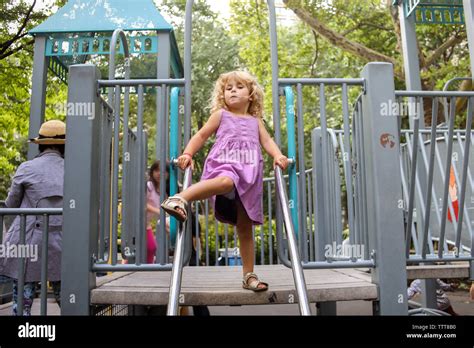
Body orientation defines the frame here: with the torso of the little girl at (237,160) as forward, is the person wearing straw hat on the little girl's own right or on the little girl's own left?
on the little girl's own right

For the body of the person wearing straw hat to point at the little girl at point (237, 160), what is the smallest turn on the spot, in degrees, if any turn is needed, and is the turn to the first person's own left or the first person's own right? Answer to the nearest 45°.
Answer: approximately 135° to the first person's own right

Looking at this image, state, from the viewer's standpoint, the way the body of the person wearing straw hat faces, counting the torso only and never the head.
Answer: away from the camera

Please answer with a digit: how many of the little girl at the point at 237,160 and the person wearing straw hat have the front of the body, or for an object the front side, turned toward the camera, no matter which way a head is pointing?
1

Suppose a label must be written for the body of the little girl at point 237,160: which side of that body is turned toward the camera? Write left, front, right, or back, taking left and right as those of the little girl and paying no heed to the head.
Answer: front

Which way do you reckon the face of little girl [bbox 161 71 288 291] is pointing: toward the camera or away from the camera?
toward the camera

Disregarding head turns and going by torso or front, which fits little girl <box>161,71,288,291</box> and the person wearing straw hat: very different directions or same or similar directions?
very different directions

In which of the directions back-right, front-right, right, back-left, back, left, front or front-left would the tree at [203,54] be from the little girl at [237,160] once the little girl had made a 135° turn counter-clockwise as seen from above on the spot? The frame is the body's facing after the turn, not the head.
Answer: front-left

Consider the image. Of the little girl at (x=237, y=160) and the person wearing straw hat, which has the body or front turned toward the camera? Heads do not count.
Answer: the little girl

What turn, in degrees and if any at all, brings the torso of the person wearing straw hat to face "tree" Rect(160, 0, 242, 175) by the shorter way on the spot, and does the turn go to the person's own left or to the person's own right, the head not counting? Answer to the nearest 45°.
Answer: approximately 45° to the person's own right
